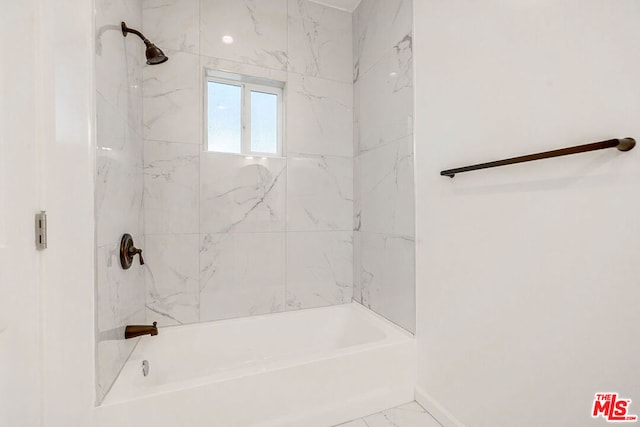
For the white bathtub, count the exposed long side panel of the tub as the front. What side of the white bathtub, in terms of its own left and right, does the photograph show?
front

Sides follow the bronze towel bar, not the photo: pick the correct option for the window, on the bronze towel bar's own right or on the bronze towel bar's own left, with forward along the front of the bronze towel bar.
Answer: on the bronze towel bar's own right

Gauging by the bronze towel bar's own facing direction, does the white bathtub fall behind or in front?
in front

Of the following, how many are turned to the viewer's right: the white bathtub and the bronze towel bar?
0

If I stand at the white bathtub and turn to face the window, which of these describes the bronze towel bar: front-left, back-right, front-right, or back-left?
back-right

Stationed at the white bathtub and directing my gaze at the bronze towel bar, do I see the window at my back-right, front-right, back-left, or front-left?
back-left

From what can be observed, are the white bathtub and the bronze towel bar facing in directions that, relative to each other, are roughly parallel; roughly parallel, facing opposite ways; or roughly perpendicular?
roughly perpendicular
